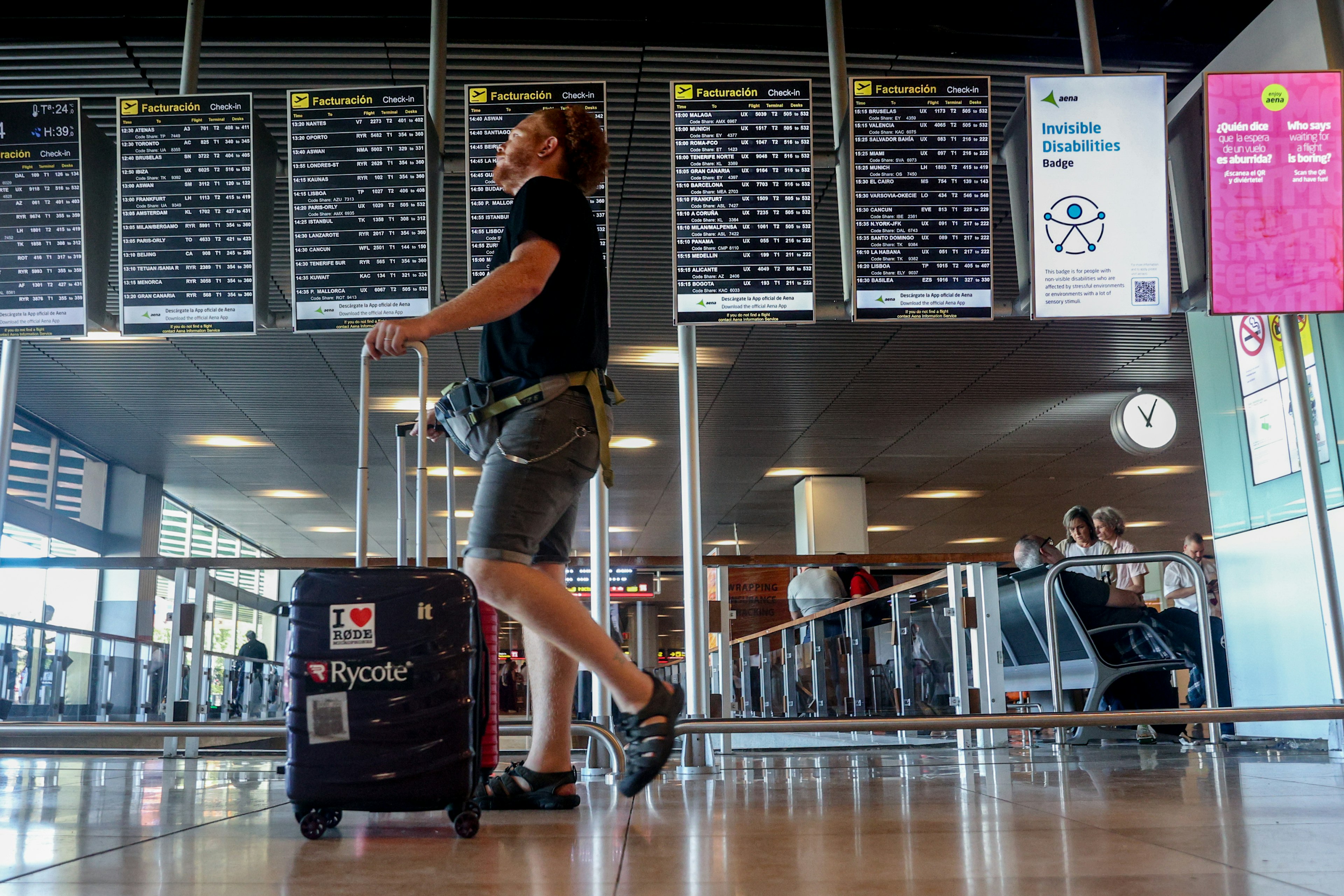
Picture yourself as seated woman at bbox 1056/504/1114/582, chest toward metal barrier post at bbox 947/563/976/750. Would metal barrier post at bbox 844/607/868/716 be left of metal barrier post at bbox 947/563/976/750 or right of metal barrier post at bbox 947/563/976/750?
right

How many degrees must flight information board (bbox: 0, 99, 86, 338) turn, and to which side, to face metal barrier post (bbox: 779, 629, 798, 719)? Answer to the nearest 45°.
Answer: approximately 90° to its left

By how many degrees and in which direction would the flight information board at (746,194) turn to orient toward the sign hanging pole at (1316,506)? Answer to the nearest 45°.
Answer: approximately 90° to its left

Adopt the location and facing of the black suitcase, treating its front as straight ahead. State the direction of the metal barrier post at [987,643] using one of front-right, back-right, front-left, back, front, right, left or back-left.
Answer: back-left

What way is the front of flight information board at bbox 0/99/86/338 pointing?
toward the camera

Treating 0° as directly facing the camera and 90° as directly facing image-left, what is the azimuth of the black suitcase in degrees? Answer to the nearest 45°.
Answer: approximately 0°

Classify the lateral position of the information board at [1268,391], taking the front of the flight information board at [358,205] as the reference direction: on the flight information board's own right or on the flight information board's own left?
on the flight information board's own left

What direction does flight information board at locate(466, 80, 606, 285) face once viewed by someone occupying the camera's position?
facing the viewer

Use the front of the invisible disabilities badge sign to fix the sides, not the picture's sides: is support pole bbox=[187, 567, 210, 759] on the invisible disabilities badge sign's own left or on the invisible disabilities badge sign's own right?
on the invisible disabilities badge sign's own right

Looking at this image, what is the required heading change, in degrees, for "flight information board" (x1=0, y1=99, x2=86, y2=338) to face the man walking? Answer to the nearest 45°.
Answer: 0° — it already faces them

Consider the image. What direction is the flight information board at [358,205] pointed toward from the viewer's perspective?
toward the camera
